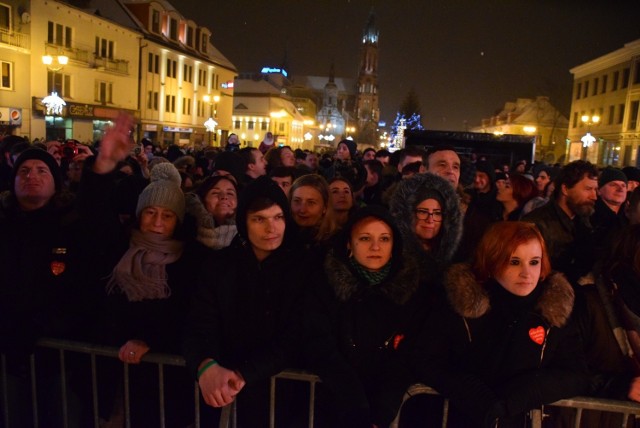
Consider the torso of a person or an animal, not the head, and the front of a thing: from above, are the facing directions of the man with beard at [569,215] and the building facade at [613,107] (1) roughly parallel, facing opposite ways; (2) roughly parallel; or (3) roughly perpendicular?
roughly perpendicular

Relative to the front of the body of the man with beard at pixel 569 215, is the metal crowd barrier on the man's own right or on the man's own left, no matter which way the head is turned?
on the man's own right

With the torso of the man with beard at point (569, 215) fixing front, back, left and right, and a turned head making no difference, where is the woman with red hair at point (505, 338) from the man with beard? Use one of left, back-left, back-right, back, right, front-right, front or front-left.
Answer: front-right

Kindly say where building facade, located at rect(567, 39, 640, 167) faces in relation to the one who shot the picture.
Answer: facing the viewer and to the left of the viewer

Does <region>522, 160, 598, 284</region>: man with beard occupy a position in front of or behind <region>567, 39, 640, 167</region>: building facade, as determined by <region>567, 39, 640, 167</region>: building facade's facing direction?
in front

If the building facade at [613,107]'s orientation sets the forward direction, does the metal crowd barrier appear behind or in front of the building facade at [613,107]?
in front

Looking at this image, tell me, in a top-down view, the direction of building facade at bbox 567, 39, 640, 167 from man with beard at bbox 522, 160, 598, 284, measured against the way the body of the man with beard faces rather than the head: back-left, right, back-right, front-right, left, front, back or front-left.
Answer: back-left

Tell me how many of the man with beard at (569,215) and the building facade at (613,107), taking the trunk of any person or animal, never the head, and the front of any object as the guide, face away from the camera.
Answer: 0

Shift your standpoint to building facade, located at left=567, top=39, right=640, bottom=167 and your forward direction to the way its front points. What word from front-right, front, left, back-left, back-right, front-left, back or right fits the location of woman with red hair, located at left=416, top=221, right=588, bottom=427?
front-left

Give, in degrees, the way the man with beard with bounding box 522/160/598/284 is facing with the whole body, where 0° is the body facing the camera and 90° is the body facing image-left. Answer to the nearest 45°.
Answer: approximately 315°
